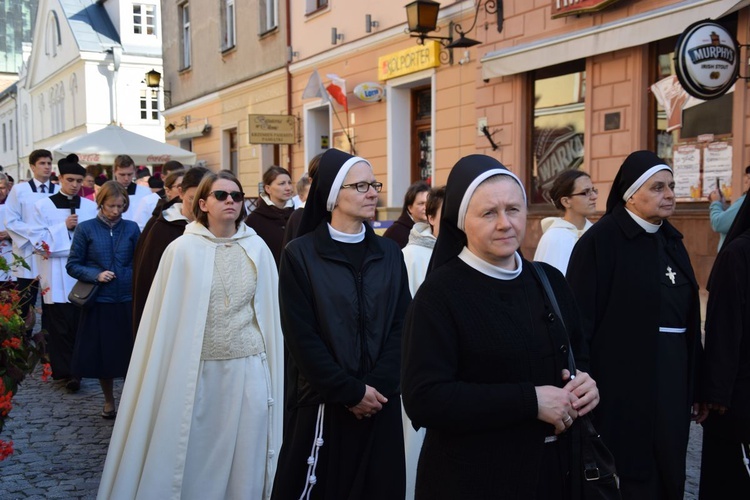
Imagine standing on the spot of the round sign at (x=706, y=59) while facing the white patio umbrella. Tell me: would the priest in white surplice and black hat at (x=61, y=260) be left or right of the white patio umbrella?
left

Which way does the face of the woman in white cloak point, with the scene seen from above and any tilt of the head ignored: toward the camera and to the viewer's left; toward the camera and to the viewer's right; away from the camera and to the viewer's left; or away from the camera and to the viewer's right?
toward the camera and to the viewer's right

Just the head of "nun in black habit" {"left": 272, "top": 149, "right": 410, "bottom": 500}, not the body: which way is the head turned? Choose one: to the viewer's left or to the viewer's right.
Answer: to the viewer's right

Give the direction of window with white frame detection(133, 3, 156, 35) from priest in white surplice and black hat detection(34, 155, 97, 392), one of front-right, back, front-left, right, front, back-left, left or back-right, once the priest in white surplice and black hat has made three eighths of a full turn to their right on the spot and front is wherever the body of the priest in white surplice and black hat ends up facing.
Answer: right

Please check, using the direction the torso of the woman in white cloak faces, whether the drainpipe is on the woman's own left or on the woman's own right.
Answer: on the woman's own left

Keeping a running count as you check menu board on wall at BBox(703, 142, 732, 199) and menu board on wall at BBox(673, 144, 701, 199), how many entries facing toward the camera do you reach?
2

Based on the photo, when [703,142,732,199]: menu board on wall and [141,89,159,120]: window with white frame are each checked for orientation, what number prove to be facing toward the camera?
2

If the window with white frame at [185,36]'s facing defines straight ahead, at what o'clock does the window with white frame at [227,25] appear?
the window with white frame at [227,25] is roughly at 10 o'clock from the window with white frame at [185,36].

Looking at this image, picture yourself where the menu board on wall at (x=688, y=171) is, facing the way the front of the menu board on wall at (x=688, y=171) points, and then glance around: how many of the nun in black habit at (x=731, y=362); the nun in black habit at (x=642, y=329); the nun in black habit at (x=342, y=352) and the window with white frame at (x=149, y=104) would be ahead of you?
3

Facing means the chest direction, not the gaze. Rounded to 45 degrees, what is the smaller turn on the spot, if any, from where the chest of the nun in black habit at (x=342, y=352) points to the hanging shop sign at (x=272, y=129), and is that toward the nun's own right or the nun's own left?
approximately 135° to the nun's own left
